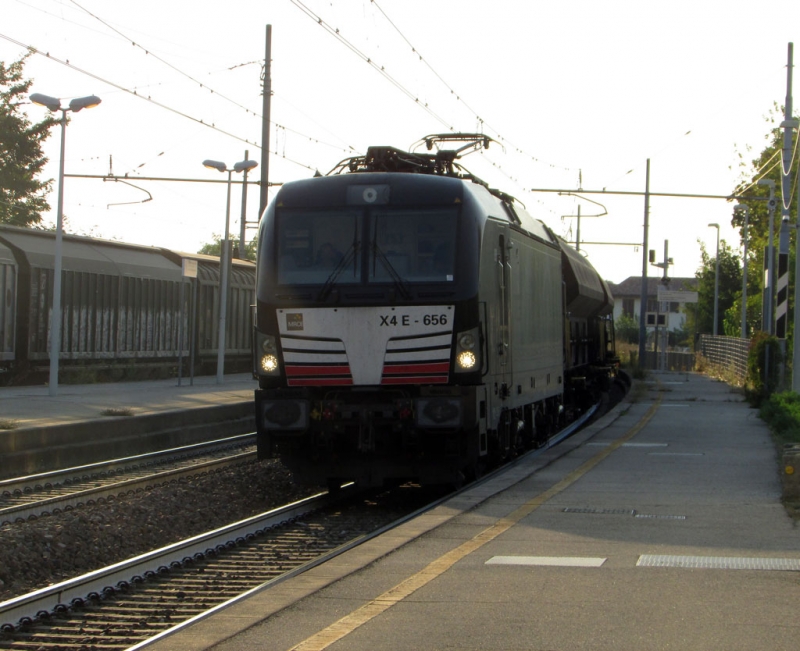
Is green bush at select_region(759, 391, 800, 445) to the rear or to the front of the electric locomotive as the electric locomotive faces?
to the rear

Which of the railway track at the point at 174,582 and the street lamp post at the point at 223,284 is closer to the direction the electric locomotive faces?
the railway track

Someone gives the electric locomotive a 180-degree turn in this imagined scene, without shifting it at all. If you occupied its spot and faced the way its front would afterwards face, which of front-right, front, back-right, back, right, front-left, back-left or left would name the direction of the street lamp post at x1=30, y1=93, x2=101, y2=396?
front-left

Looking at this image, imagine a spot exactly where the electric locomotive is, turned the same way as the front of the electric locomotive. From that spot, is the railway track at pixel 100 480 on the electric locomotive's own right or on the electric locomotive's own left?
on the electric locomotive's own right

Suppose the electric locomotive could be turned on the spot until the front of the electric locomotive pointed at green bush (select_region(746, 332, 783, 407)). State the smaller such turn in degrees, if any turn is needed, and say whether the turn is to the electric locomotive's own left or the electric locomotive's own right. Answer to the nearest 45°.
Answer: approximately 135° to the electric locomotive's own left

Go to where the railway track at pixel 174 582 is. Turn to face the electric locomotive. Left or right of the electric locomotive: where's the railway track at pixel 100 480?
left

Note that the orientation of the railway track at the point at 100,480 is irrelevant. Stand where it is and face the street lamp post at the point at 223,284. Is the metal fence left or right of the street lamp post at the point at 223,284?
right

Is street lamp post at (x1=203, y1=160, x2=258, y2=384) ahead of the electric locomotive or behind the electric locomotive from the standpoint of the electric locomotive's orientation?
behind

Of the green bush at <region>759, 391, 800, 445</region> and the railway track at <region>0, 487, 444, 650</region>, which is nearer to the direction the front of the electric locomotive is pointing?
the railway track

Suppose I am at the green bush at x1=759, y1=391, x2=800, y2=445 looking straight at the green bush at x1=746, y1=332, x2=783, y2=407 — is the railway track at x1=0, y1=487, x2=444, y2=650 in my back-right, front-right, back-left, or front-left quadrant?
back-left

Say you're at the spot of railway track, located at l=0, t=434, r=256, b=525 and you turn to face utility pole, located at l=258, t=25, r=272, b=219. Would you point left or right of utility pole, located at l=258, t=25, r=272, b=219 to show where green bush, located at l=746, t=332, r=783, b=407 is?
right

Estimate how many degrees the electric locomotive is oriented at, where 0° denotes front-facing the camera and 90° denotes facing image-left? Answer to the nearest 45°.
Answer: approximately 0°

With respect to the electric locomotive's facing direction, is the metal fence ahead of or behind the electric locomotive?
behind
